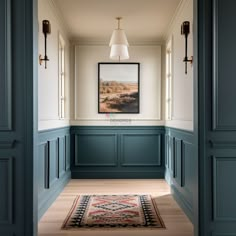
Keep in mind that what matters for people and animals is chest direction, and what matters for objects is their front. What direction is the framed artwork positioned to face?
toward the camera

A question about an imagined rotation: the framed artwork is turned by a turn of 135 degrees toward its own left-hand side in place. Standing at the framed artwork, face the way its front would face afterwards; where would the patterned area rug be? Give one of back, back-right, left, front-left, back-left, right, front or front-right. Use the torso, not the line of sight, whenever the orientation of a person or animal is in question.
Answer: back-right
